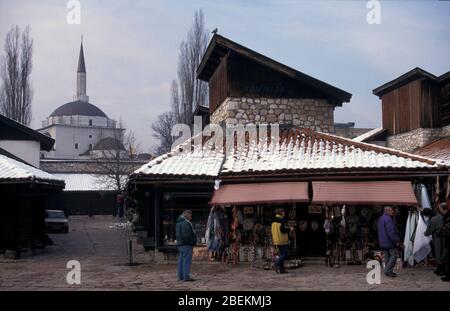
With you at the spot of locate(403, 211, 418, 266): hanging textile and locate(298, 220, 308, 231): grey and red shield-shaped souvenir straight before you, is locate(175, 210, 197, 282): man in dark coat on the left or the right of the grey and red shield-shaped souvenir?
left

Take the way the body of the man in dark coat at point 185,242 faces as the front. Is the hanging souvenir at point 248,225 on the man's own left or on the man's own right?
on the man's own left

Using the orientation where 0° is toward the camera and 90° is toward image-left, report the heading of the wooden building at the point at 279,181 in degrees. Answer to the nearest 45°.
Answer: approximately 0°

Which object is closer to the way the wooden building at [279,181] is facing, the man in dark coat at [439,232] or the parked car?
the man in dark coat

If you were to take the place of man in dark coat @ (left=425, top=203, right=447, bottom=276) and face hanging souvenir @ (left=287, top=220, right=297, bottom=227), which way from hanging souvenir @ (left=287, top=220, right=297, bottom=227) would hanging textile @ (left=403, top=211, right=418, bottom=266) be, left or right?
right

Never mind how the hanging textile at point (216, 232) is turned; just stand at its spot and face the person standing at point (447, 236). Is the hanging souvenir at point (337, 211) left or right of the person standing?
left

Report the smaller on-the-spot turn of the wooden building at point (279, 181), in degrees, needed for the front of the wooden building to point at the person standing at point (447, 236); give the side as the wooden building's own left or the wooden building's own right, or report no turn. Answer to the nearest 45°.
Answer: approximately 45° to the wooden building's own left

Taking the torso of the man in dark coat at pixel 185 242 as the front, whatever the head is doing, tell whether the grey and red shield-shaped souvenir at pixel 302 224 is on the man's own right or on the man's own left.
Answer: on the man's own left
